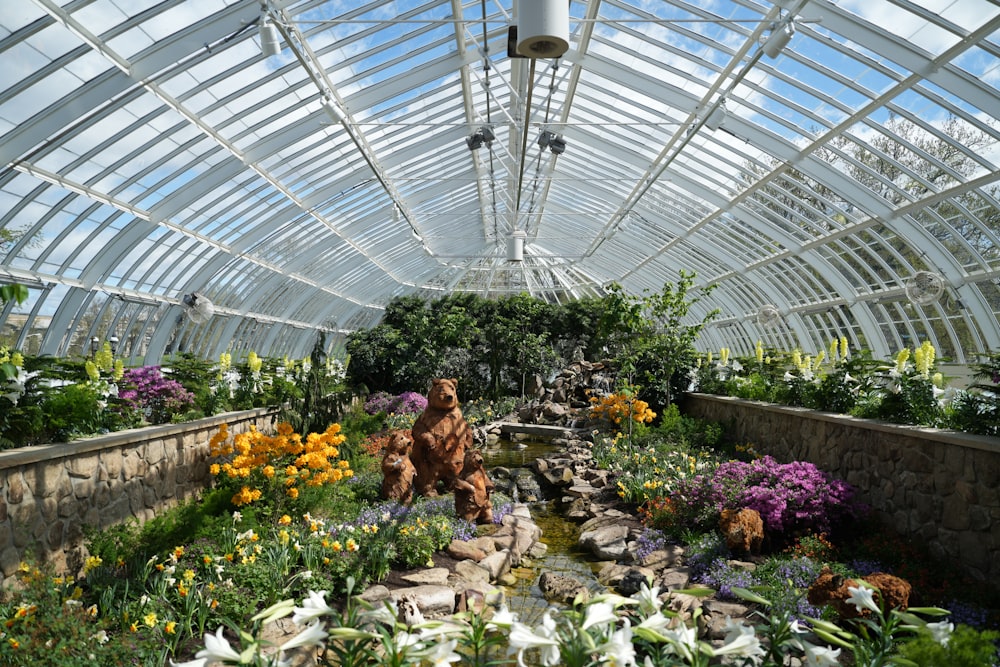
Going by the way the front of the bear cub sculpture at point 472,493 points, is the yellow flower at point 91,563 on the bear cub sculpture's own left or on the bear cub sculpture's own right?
on the bear cub sculpture's own right

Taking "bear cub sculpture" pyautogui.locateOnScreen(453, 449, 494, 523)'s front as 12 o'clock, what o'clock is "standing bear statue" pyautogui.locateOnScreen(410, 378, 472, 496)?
The standing bear statue is roughly at 6 o'clock from the bear cub sculpture.

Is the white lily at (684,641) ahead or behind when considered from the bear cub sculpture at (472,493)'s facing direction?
ahead

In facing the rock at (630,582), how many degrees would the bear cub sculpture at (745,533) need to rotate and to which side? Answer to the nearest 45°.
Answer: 0° — it already faces it

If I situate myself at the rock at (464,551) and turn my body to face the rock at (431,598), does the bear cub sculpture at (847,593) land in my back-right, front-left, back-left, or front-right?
front-left

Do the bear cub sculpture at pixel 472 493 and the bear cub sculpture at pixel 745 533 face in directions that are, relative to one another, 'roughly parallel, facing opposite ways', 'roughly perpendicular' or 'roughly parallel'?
roughly perpendicular

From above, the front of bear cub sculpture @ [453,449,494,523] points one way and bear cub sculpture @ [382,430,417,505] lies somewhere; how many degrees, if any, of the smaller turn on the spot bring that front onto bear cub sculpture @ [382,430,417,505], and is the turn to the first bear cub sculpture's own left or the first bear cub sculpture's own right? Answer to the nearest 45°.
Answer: approximately 135° to the first bear cub sculpture's own right

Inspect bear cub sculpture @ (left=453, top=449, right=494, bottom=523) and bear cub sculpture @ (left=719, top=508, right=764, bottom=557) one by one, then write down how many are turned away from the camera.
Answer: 0

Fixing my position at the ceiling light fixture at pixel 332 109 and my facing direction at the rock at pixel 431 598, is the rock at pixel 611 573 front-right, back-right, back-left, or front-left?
front-left

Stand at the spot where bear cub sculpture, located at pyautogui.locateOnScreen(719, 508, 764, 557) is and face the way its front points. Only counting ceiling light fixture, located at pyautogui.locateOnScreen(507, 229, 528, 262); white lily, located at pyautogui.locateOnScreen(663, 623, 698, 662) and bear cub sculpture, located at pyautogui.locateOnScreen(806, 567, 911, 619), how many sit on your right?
1

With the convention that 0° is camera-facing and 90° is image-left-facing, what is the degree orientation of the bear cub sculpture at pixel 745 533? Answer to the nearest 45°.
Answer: approximately 45°

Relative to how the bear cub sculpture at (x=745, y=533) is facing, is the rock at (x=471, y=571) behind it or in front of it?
in front

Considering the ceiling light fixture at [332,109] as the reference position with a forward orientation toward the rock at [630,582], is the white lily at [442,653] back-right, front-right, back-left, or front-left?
front-right

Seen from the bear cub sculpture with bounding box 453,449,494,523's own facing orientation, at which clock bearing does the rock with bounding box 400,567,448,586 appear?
The rock is roughly at 2 o'clock from the bear cub sculpture.

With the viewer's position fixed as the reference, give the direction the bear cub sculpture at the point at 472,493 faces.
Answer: facing the viewer and to the right of the viewer

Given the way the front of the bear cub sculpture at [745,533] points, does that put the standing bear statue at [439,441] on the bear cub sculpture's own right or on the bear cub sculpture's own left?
on the bear cub sculpture's own right

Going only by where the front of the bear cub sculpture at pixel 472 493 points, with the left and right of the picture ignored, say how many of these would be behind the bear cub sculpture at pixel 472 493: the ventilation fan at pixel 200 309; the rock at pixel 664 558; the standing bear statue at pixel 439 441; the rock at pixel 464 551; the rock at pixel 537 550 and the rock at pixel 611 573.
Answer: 2
